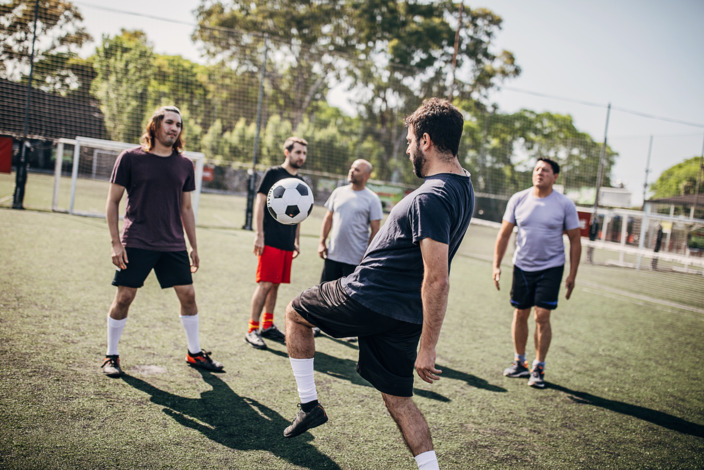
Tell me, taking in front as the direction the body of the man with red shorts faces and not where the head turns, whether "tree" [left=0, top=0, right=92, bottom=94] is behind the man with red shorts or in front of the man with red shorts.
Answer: behind

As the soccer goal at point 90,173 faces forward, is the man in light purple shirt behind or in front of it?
in front

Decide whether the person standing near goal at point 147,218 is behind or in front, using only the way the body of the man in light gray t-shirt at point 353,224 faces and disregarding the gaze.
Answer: in front

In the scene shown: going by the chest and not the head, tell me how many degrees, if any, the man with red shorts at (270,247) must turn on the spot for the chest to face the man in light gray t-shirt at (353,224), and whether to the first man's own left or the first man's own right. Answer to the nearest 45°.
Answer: approximately 90° to the first man's own left

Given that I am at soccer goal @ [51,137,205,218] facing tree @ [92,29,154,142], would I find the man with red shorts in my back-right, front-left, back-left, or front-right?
back-right

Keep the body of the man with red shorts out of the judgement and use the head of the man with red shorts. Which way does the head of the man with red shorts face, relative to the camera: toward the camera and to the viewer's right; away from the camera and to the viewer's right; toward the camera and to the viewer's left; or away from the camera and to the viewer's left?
toward the camera and to the viewer's right

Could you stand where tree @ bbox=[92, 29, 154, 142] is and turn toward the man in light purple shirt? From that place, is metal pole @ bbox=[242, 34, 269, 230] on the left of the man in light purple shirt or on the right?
left

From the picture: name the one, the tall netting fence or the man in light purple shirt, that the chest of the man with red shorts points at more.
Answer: the man in light purple shirt

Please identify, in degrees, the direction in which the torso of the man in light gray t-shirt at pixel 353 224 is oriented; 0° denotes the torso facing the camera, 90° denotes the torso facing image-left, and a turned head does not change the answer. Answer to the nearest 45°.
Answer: approximately 0°

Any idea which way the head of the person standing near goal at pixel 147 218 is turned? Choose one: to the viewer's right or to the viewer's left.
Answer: to the viewer's right

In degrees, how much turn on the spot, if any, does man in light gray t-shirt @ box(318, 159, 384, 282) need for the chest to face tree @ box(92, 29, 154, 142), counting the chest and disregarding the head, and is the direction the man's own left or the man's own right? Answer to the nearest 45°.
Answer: approximately 135° to the man's own right

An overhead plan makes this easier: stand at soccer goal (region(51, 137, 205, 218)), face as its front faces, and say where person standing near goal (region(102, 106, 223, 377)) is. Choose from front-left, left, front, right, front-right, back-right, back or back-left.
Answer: front-right

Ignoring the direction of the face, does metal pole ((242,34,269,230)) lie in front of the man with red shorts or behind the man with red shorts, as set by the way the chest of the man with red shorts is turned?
behind
